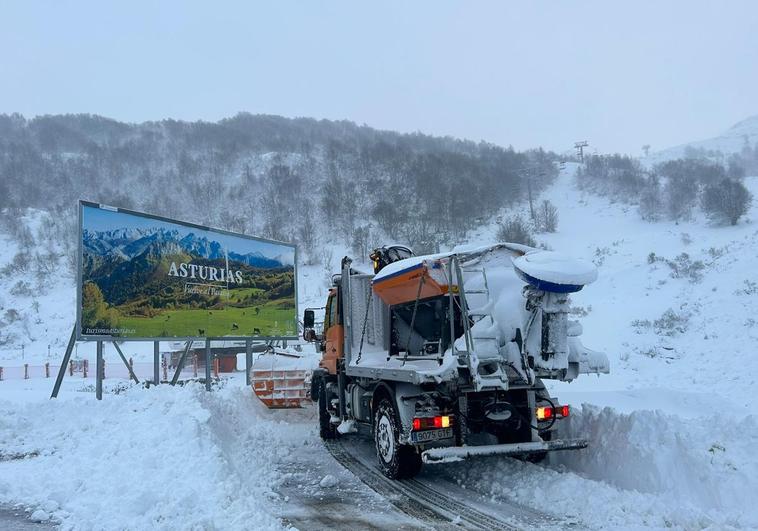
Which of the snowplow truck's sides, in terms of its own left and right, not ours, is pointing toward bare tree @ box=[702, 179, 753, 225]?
right

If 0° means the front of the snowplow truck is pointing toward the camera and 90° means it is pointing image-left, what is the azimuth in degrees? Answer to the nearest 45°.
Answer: approximately 135°
